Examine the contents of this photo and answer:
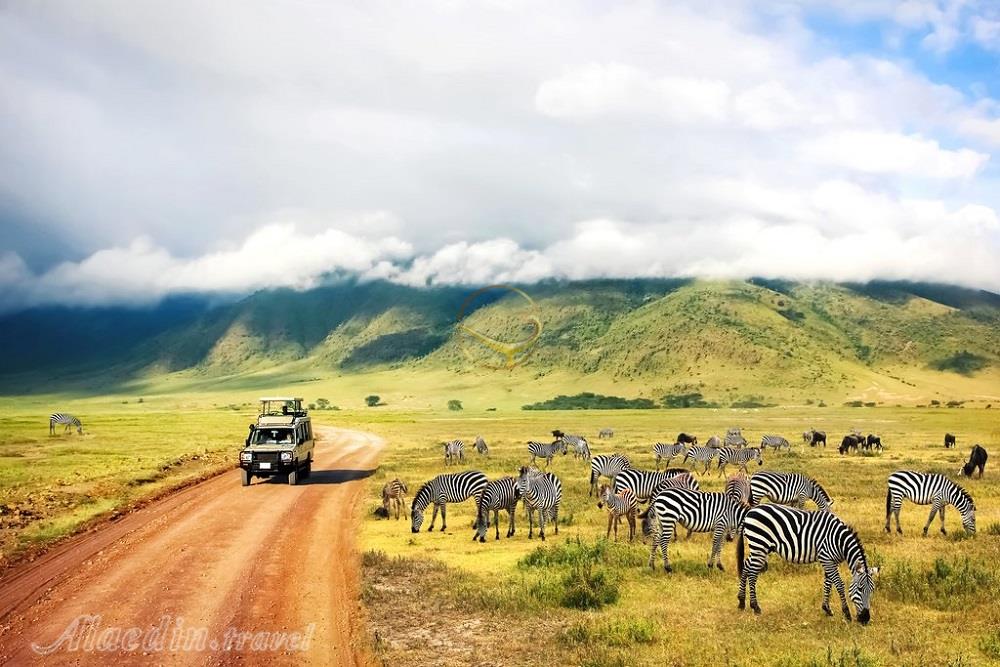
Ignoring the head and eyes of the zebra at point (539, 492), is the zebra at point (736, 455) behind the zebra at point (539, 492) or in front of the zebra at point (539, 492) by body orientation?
behind

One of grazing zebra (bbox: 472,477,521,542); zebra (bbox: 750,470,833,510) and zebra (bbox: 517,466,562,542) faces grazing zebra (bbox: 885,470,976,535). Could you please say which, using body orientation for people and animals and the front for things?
zebra (bbox: 750,470,833,510)

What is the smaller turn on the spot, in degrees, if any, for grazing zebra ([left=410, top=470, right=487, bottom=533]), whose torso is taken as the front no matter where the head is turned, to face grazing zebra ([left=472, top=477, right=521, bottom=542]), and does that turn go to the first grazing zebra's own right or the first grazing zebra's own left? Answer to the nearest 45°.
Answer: approximately 135° to the first grazing zebra's own left

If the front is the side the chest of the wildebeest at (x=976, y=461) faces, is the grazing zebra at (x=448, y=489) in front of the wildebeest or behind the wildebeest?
in front

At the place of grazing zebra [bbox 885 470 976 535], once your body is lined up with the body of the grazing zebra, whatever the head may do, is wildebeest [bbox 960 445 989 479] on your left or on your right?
on your left

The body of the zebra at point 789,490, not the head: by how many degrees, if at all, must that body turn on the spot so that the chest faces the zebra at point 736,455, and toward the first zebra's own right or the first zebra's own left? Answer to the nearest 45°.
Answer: approximately 90° to the first zebra's own left

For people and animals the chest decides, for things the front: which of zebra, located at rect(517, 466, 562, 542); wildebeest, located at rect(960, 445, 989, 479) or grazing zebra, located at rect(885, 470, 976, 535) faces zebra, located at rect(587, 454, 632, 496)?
the wildebeest

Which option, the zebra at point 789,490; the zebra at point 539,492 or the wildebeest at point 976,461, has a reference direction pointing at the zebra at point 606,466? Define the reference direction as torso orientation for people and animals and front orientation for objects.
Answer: the wildebeest

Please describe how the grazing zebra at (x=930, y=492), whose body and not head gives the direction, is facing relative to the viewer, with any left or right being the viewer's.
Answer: facing to the right of the viewer

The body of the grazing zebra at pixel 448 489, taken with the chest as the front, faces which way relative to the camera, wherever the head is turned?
to the viewer's left
